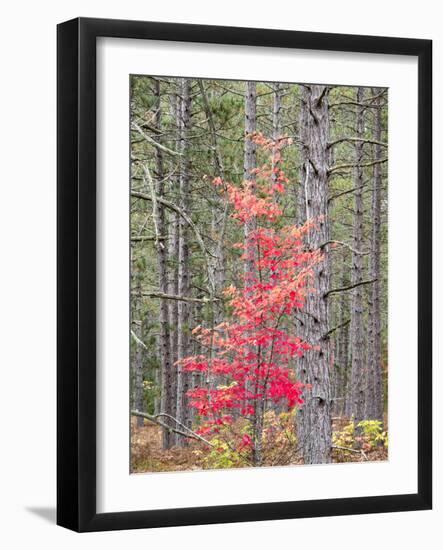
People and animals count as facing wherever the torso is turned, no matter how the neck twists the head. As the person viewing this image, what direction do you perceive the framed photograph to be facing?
facing the viewer and to the right of the viewer
